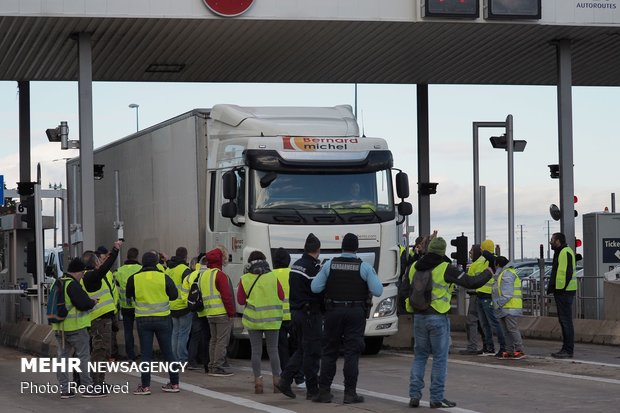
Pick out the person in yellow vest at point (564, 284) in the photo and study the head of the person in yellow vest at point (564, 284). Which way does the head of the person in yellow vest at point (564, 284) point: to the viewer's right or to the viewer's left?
to the viewer's left

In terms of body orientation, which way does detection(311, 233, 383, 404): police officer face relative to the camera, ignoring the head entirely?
away from the camera

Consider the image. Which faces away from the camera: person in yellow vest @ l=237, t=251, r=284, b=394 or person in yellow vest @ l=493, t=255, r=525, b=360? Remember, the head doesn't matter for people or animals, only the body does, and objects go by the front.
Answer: person in yellow vest @ l=237, t=251, r=284, b=394

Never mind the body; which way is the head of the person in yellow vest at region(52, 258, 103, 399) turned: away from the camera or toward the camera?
away from the camera

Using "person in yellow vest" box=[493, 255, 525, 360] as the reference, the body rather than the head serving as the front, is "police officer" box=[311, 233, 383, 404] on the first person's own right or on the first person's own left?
on the first person's own left

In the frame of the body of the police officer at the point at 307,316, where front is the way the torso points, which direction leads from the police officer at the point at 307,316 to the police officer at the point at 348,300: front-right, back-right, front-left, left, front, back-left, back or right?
right

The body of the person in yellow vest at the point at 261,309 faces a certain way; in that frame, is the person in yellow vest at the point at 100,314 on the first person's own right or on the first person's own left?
on the first person's own left

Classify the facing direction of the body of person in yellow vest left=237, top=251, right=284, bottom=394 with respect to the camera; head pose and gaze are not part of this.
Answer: away from the camera

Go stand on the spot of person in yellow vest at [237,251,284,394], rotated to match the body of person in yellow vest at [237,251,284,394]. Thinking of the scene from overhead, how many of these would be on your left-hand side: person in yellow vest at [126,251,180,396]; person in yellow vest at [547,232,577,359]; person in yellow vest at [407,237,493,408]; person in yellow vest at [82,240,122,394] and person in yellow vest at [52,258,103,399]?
3

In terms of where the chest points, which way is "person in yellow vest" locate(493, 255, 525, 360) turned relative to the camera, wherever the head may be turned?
to the viewer's left

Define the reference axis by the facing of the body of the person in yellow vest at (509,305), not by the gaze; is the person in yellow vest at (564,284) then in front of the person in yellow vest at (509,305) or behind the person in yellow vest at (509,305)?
behind

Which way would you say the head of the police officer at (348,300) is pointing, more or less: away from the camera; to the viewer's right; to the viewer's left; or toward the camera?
away from the camera
